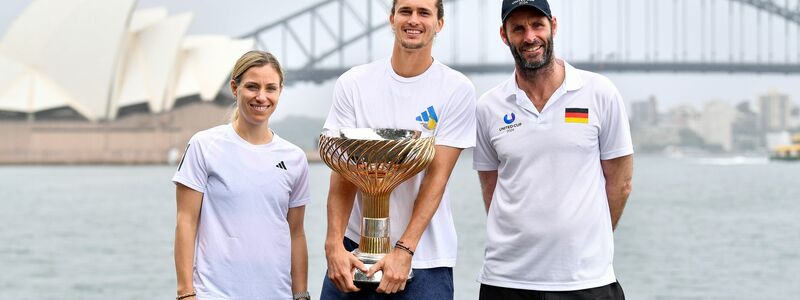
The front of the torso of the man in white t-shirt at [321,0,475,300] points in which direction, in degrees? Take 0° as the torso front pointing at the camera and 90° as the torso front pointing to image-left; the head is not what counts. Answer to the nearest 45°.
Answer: approximately 0°

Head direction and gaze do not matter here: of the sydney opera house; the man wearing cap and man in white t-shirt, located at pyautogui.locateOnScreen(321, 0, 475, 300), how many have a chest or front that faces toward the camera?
2

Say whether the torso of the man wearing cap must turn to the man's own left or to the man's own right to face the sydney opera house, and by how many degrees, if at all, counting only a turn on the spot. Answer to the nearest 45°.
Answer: approximately 135° to the man's own right

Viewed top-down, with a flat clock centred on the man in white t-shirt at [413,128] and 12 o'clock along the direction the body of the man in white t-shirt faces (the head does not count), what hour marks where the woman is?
The woman is roughly at 3 o'clock from the man in white t-shirt.

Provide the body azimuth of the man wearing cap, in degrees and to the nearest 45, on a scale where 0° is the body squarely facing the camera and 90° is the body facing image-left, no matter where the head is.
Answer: approximately 0°
